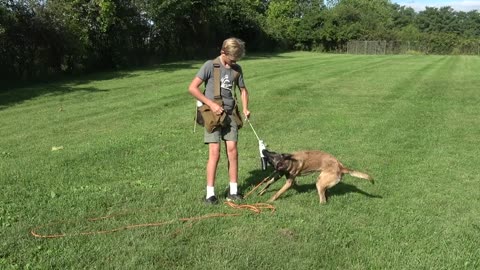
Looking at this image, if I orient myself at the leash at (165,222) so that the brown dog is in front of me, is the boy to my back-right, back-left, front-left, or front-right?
front-left

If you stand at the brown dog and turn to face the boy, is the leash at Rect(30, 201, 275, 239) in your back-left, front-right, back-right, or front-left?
front-left

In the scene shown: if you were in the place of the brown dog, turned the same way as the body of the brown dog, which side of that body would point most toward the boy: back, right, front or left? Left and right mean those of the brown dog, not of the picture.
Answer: front

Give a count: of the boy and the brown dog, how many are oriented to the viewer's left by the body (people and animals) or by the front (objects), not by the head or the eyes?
1

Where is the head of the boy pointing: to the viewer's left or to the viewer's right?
to the viewer's right

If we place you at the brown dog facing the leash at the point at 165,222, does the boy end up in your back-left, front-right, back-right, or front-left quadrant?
front-right

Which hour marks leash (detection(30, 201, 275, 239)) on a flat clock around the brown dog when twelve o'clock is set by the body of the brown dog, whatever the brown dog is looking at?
The leash is roughly at 11 o'clock from the brown dog.

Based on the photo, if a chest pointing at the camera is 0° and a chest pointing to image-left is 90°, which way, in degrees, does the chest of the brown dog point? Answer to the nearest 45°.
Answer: approximately 90°

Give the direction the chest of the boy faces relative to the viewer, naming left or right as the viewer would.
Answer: facing the viewer and to the right of the viewer
